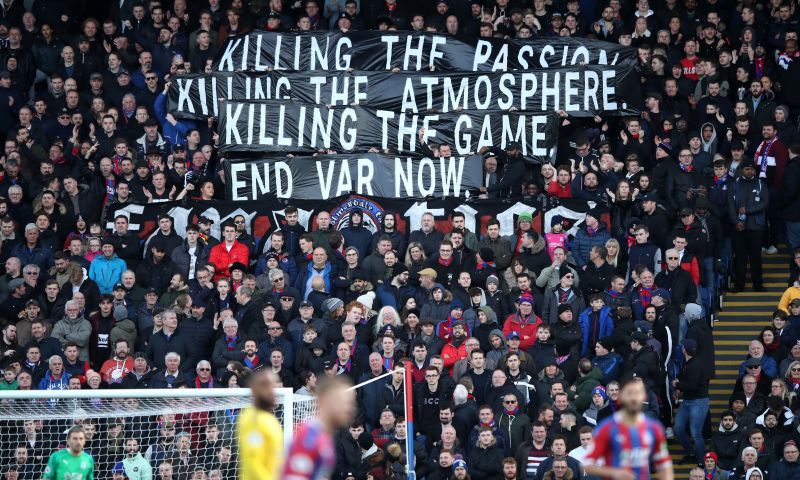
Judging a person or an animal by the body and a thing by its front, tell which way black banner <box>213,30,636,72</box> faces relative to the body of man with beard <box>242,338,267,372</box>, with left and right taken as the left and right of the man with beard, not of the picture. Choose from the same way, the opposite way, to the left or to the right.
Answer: the same way

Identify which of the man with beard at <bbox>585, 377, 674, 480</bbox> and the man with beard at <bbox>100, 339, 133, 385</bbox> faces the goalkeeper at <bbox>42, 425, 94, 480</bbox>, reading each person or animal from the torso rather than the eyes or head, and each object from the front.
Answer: the man with beard at <bbox>100, 339, 133, 385</bbox>

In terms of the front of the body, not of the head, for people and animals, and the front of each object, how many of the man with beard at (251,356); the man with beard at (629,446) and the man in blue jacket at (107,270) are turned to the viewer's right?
0

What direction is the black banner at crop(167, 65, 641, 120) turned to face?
toward the camera

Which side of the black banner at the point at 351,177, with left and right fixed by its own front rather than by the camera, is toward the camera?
front

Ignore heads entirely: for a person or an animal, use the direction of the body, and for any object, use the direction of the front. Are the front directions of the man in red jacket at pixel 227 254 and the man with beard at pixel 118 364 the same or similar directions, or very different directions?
same or similar directions

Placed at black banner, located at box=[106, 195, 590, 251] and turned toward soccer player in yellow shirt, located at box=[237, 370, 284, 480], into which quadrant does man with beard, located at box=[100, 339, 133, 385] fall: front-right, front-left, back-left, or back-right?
front-right

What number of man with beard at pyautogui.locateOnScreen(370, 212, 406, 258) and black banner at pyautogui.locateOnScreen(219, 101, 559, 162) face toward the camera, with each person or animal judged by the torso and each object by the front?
2

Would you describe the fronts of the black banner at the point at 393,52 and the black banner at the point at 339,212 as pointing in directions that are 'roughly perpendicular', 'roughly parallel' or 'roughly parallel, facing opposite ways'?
roughly parallel

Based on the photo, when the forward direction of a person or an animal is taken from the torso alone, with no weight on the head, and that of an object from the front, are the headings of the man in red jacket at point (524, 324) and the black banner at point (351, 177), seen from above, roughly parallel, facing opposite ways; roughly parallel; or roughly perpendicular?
roughly parallel

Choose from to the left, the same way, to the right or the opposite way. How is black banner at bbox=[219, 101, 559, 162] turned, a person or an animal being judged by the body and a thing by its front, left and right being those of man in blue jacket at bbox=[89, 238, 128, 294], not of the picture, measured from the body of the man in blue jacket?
the same way

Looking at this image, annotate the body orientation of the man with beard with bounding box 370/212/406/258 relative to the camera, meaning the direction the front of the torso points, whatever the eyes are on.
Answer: toward the camera
